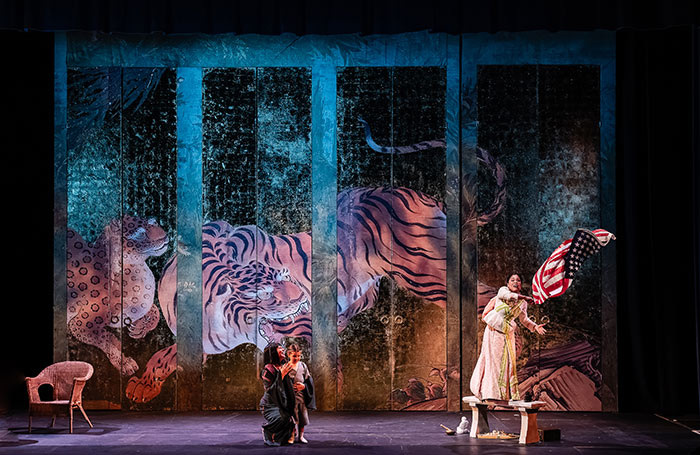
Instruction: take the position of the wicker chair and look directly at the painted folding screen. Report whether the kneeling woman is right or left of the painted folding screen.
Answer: right

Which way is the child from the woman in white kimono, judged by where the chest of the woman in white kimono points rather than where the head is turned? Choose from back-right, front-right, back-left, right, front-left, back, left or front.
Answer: back-right

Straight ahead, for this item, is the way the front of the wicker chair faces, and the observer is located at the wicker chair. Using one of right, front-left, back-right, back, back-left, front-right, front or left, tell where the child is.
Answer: left

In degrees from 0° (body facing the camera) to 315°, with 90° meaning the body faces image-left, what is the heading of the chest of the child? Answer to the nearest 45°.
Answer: approximately 45°

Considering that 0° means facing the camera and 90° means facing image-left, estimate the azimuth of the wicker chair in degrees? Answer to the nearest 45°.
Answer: approximately 45°

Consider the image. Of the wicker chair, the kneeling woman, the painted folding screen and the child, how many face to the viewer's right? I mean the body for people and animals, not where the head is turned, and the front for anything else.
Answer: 1

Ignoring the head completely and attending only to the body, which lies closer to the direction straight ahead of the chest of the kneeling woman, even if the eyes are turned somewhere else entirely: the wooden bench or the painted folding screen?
the wooden bench

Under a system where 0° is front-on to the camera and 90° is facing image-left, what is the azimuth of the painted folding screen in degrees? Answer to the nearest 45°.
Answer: approximately 0°

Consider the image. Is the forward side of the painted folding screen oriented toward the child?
yes

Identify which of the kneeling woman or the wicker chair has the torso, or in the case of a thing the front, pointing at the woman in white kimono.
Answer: the kneeling woman

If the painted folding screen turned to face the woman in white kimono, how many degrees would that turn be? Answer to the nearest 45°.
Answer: approximately 45° to its left

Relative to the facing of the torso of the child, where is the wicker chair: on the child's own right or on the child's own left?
on the child's own right

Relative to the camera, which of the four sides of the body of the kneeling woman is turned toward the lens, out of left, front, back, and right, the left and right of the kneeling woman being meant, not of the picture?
right

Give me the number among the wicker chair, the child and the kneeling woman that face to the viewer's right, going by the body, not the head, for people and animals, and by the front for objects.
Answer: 1

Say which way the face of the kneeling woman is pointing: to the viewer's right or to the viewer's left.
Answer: to the viewer's right
